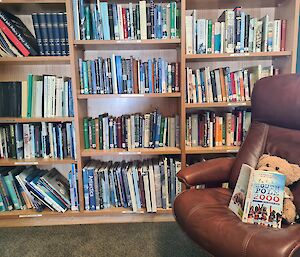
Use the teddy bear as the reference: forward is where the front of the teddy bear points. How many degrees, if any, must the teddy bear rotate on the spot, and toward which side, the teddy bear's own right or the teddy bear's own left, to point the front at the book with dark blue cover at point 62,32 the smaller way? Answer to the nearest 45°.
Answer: approximately 45° to the teddy bear's own right

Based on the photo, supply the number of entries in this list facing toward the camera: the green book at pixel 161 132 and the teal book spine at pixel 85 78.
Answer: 2

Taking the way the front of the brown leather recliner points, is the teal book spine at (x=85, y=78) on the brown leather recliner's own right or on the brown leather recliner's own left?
on the brown leather recliner's own right

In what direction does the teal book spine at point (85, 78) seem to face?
toward the camera

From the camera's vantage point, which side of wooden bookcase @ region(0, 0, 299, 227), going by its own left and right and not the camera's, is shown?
front

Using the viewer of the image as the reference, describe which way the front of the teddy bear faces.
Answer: facing the viewer and to the left of the viewer

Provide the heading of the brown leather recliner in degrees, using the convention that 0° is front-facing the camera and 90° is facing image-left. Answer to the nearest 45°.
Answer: approximately 45°

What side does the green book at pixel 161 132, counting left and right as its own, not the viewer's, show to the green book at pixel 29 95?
right

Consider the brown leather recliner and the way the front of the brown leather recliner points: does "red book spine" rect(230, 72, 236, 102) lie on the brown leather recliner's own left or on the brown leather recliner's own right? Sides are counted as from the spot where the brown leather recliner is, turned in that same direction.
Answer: on the brown leather recliner's own right

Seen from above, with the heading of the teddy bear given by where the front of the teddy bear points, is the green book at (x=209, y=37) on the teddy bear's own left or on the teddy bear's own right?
on the teddy bear's own right
